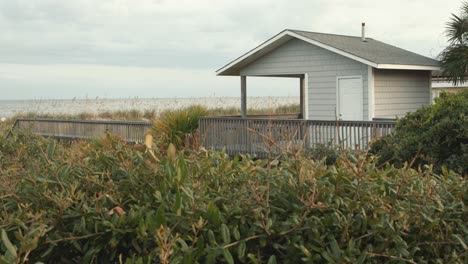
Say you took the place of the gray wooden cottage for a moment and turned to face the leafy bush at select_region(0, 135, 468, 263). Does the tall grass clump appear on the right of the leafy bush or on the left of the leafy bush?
right

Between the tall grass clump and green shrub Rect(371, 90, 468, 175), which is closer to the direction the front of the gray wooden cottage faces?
the tall grass clump

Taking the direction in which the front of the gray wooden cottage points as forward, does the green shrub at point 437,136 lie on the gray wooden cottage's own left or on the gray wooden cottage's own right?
on the gray wooden cottage's own left

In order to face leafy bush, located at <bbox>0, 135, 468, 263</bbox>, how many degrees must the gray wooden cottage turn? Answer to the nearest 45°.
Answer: approximately 45° to its left

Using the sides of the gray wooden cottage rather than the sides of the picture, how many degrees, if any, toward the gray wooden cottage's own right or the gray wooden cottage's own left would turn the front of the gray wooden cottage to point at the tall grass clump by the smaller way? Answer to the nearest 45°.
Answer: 0° — it already faces it

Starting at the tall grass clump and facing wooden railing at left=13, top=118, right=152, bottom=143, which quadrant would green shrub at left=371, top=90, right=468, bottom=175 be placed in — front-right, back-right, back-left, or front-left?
back-left

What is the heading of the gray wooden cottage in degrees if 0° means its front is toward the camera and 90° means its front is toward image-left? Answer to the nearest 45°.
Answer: approximately 45°
